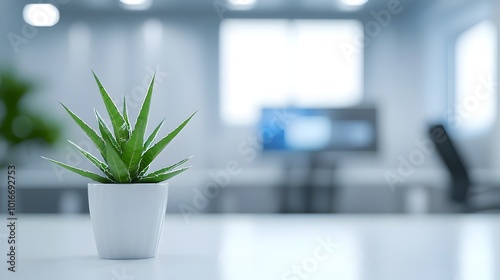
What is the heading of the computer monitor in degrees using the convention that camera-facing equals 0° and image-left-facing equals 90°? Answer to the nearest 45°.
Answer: approximately 0°

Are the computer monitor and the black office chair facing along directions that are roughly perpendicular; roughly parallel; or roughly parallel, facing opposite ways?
roughly perpendicular

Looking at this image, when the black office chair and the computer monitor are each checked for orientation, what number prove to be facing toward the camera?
1

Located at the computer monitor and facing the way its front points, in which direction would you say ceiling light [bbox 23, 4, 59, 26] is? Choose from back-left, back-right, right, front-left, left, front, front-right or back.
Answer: right

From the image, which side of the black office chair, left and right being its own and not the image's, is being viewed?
right

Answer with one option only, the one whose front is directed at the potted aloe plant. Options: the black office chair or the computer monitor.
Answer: the computer monitor

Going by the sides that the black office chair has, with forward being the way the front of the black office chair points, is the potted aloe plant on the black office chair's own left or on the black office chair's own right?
on the black office chair's own right

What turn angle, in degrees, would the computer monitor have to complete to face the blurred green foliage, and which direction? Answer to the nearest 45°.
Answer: approximately 90° to its right

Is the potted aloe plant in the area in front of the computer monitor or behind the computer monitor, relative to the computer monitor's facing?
in front
